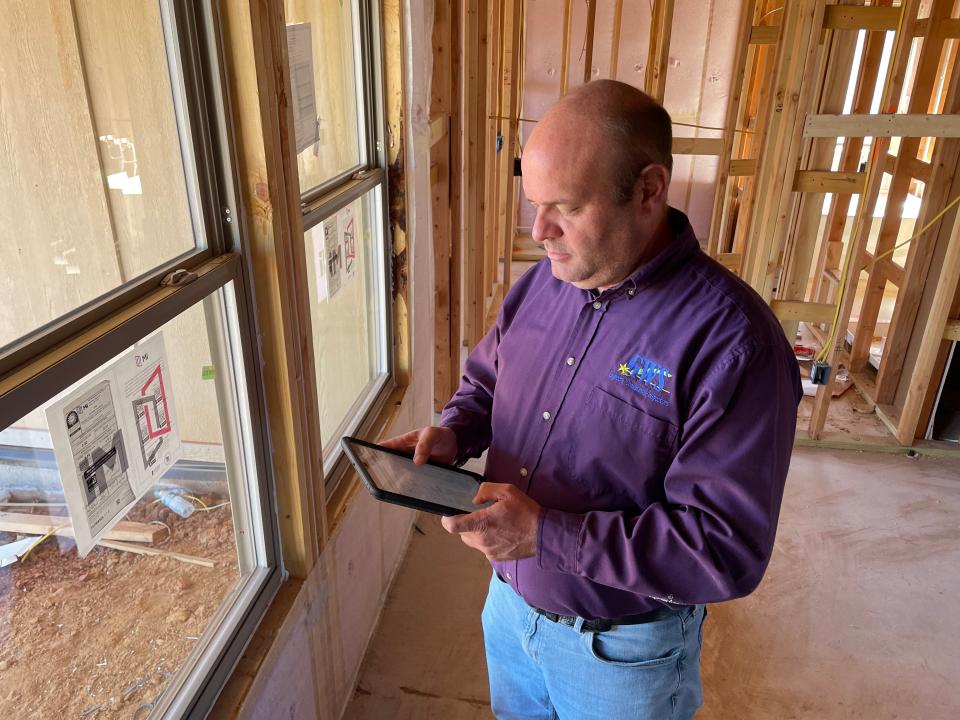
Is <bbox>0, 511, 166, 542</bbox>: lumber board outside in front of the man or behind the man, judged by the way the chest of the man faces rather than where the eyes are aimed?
in front

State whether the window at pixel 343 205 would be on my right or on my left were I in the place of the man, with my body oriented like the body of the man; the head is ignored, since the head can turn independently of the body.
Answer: on my right

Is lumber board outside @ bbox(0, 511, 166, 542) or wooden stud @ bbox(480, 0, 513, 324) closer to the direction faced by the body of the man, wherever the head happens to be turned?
the lumber board outside

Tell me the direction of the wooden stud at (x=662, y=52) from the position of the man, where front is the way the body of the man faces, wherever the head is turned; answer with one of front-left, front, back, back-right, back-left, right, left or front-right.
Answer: back-right

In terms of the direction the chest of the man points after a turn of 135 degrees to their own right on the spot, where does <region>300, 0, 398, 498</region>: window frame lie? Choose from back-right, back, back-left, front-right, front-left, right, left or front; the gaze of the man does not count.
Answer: front-left

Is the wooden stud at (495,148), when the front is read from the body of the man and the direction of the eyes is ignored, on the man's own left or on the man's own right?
on the man's own right

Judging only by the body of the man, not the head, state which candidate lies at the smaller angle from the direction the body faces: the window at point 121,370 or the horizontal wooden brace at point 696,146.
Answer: the window

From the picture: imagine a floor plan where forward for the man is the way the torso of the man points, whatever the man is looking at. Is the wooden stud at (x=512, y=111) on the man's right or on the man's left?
on the man's right

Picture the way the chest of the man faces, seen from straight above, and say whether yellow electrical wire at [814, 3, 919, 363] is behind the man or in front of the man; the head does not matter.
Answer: behind

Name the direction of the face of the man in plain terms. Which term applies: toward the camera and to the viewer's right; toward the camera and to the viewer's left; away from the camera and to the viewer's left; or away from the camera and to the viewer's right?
toward the camera and to the viewer's left

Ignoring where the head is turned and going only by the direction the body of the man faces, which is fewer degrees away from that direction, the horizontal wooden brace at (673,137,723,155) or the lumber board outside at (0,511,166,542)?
the lumber board outside

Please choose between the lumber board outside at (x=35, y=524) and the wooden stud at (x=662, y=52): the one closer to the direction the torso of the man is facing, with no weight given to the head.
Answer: the lumber board outside

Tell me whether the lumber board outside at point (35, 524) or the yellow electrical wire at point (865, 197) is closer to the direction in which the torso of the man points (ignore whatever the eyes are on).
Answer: the lumber board outside

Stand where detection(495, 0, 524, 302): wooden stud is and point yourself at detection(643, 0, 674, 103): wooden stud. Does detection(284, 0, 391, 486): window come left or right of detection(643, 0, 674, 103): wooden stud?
right

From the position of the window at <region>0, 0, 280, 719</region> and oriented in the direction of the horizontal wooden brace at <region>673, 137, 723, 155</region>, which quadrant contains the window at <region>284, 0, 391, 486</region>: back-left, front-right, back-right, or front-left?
front-left

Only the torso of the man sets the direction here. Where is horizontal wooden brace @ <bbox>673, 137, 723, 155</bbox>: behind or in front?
behind

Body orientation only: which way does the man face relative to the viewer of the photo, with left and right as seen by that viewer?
facing the viewer and to the left of the viewer

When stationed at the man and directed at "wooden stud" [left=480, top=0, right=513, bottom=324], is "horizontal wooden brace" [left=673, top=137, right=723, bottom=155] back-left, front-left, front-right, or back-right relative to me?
front-right
